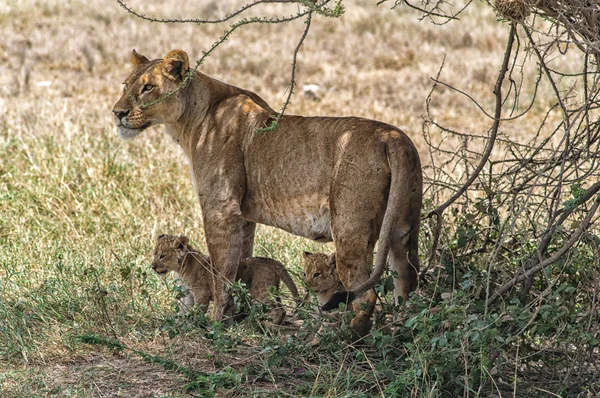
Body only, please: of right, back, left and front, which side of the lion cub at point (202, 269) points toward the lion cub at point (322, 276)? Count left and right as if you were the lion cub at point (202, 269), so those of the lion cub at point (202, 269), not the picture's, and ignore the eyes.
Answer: back

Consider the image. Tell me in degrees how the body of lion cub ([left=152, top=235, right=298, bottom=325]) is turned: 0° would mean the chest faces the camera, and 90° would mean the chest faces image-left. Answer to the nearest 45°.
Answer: approximately 90°
